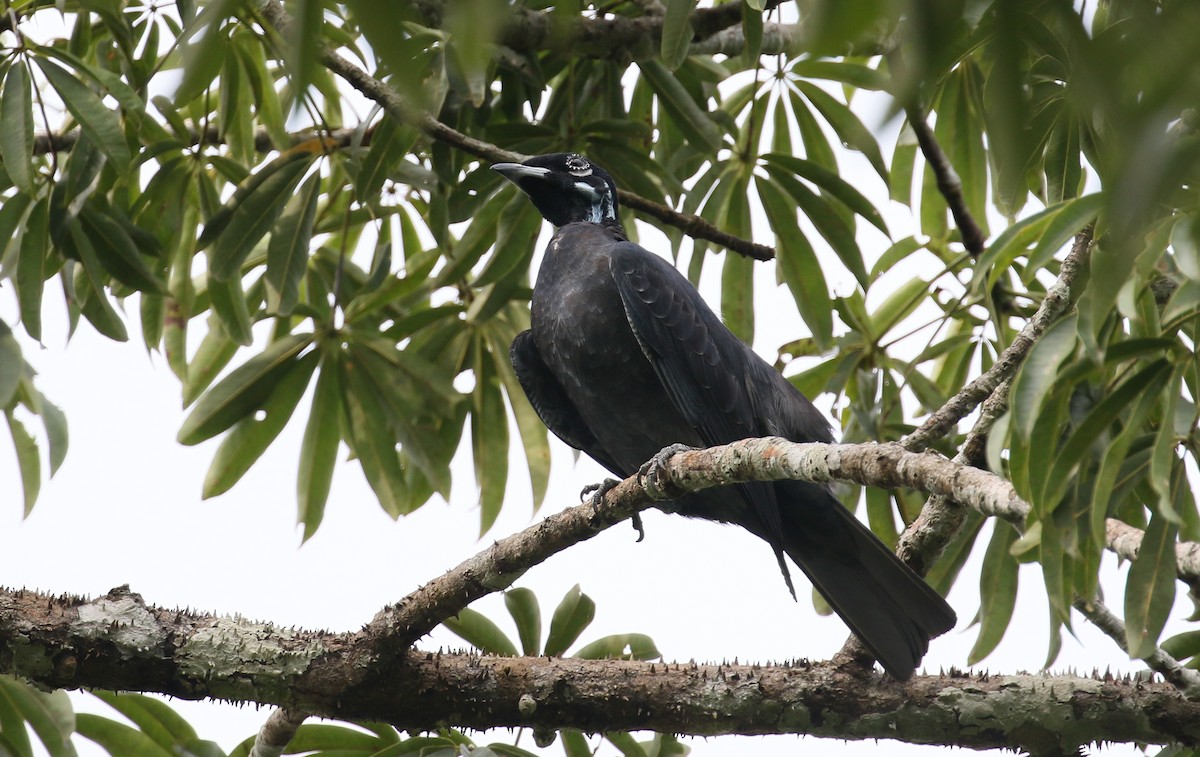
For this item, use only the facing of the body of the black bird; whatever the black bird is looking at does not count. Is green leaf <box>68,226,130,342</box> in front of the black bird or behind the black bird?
in front

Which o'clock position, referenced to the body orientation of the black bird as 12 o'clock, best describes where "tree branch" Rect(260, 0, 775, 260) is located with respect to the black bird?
The tree branch is roughly at 12 o'clock from the black bird.

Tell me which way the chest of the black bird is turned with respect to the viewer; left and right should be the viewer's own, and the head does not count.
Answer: facing the viewer and to the left of the viewer

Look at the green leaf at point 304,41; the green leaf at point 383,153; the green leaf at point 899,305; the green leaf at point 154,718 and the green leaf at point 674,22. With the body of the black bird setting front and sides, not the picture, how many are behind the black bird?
1

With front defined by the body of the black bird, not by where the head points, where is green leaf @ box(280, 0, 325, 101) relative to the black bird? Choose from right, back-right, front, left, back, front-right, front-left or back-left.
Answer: front-left

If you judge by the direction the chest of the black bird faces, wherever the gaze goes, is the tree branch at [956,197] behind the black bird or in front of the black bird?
behind

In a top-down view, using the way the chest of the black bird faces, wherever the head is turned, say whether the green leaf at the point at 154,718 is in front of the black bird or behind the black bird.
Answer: in front

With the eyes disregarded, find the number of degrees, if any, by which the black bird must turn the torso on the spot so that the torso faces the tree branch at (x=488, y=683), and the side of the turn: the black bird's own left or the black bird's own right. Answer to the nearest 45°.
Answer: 0° — it already faces it
